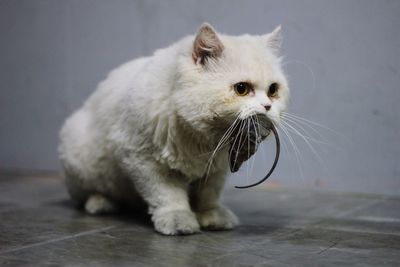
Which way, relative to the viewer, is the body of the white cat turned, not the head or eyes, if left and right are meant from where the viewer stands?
facing the viewer and to the right of the viewer
